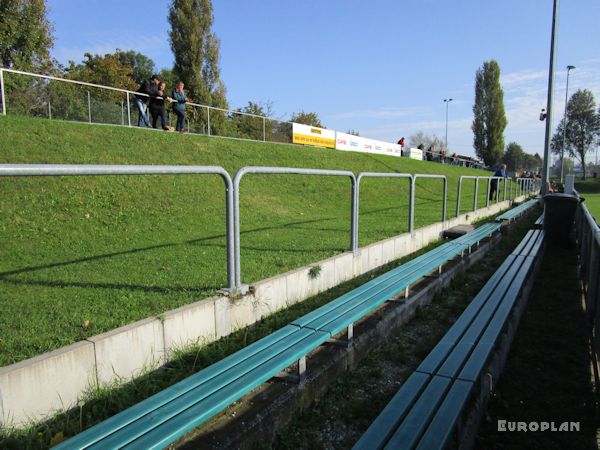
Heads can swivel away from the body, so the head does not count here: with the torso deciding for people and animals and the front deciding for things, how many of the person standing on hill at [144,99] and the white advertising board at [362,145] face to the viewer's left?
0

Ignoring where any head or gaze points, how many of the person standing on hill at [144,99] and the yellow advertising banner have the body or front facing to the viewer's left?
0

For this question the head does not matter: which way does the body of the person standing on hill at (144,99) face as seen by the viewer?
to the viewer's right

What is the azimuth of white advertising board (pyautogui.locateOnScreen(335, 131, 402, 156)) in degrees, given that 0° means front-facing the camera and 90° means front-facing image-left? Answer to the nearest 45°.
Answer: approximately 315°

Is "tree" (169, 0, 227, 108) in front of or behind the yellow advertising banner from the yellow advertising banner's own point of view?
behind

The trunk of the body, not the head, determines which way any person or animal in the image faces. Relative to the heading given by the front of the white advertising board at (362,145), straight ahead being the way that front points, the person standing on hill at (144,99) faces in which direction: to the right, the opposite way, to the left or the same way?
the same way

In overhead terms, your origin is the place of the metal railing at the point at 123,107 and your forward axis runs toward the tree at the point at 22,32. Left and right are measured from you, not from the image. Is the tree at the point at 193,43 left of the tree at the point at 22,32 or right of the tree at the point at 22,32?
right

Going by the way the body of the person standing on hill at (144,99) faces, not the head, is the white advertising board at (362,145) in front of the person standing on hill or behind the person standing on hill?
in front

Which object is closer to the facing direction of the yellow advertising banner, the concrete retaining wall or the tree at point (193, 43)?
the concrete retaining wall
